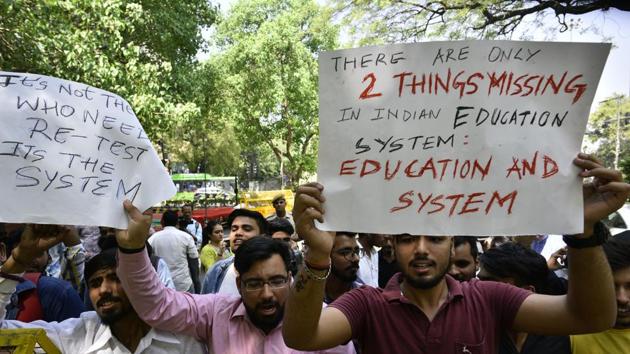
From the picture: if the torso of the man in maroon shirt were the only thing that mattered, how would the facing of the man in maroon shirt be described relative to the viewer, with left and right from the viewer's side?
facing the viewer

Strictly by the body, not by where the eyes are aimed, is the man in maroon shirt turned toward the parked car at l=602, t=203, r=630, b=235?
no

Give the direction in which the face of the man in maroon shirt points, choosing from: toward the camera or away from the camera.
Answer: toward the camera

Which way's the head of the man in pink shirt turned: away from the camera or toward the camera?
toward the camera

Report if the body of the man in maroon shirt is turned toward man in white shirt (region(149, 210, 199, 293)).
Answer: no

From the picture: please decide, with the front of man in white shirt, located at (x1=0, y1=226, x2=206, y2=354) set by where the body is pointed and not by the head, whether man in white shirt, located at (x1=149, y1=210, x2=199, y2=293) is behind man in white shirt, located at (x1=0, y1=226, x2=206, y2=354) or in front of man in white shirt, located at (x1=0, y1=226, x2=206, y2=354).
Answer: behind

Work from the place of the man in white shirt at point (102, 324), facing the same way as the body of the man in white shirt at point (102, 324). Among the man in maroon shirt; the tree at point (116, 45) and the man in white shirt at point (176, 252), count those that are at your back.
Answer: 2

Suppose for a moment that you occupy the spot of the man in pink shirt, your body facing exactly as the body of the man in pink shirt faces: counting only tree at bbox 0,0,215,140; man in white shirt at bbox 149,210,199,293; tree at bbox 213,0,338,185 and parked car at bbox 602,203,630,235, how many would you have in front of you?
0

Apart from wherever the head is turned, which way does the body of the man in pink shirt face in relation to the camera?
toward the camera

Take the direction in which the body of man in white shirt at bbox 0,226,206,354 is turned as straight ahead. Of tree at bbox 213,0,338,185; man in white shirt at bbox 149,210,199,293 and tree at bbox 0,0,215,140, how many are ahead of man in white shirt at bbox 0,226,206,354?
0

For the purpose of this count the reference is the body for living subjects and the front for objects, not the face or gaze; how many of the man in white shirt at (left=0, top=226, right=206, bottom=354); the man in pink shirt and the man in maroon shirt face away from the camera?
0

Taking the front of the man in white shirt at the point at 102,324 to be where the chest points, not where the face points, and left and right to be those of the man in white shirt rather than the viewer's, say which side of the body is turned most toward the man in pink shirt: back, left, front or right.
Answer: left
